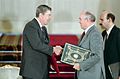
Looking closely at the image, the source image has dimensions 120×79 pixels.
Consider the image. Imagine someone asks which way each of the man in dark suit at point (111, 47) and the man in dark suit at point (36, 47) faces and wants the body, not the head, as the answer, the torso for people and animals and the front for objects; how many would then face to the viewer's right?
1

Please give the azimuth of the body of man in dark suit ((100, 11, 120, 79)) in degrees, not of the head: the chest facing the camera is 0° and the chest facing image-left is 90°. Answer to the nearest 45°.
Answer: approximately 45°

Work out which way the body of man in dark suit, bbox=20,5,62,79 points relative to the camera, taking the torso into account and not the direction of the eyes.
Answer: to the viewer's right

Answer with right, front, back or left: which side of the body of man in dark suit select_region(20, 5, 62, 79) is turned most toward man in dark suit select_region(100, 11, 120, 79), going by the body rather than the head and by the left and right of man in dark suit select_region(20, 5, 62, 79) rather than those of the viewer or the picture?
front

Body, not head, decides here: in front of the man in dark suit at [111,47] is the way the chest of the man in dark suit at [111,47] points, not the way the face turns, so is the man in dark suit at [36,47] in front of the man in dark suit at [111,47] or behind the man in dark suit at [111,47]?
in front
